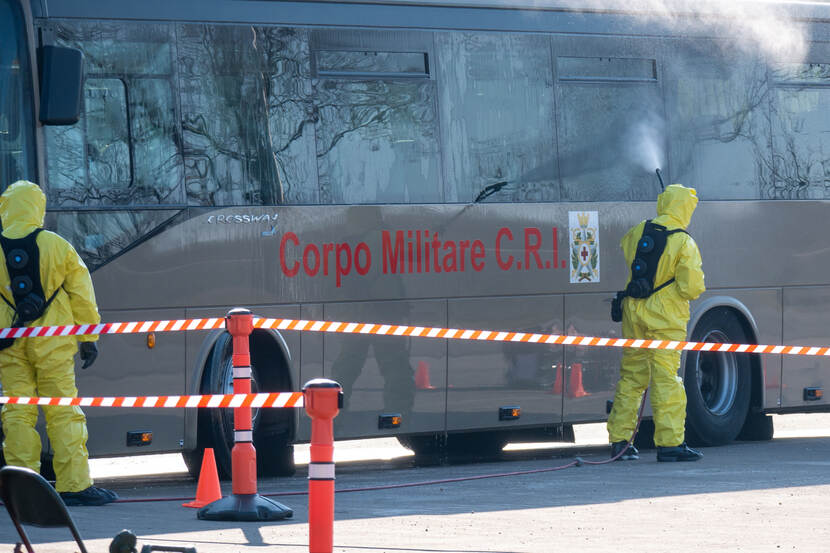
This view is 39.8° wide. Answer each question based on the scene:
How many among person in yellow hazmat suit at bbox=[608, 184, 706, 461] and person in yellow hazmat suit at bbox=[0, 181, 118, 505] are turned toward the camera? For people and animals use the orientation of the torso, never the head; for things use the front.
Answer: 0

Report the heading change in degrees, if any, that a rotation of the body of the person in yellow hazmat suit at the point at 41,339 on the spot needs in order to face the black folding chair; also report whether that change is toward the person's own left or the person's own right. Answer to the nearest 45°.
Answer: approximately 135° to the person's own right

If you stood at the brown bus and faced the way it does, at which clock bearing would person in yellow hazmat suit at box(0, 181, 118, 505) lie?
The person in yellow hazmat suit is roughly at 12 o'clock from the brown bus.

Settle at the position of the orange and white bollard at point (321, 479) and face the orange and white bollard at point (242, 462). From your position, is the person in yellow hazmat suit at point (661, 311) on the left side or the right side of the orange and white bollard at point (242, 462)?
right

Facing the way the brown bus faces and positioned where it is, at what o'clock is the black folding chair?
The black folding chair is roughly at 11 o'clock from the brown bus.

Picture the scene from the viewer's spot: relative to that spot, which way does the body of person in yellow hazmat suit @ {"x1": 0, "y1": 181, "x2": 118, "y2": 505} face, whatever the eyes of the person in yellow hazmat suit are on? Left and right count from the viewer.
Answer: facing away from the viewer and to the right of the viewer

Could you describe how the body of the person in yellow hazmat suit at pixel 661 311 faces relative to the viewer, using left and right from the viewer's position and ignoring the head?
facing away from the viewer and to the right of the viewer

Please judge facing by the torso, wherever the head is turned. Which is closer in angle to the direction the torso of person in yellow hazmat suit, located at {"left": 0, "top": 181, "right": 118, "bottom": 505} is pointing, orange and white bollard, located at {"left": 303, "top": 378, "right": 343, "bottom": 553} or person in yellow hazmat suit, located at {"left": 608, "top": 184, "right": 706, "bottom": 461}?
the person in yellow hazmat suit

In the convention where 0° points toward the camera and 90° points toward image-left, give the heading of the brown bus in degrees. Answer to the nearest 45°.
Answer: approximately 45°
